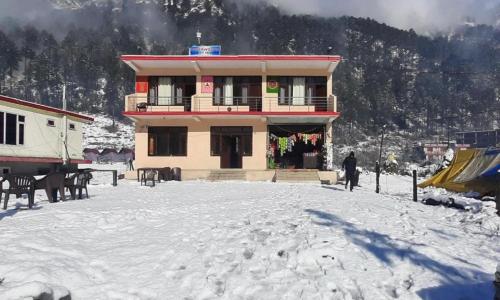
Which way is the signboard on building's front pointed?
toward the camera

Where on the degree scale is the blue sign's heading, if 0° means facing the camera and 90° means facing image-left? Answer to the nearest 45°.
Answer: approximately 0°

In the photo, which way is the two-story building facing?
toward the camera

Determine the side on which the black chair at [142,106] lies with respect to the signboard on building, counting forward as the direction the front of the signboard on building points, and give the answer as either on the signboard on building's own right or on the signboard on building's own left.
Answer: on the signboard on building's own right

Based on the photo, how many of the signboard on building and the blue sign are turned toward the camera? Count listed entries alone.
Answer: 2

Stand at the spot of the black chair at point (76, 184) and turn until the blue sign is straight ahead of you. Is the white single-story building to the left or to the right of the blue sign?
left

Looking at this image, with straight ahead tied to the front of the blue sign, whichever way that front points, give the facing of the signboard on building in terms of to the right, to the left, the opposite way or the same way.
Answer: the same way
